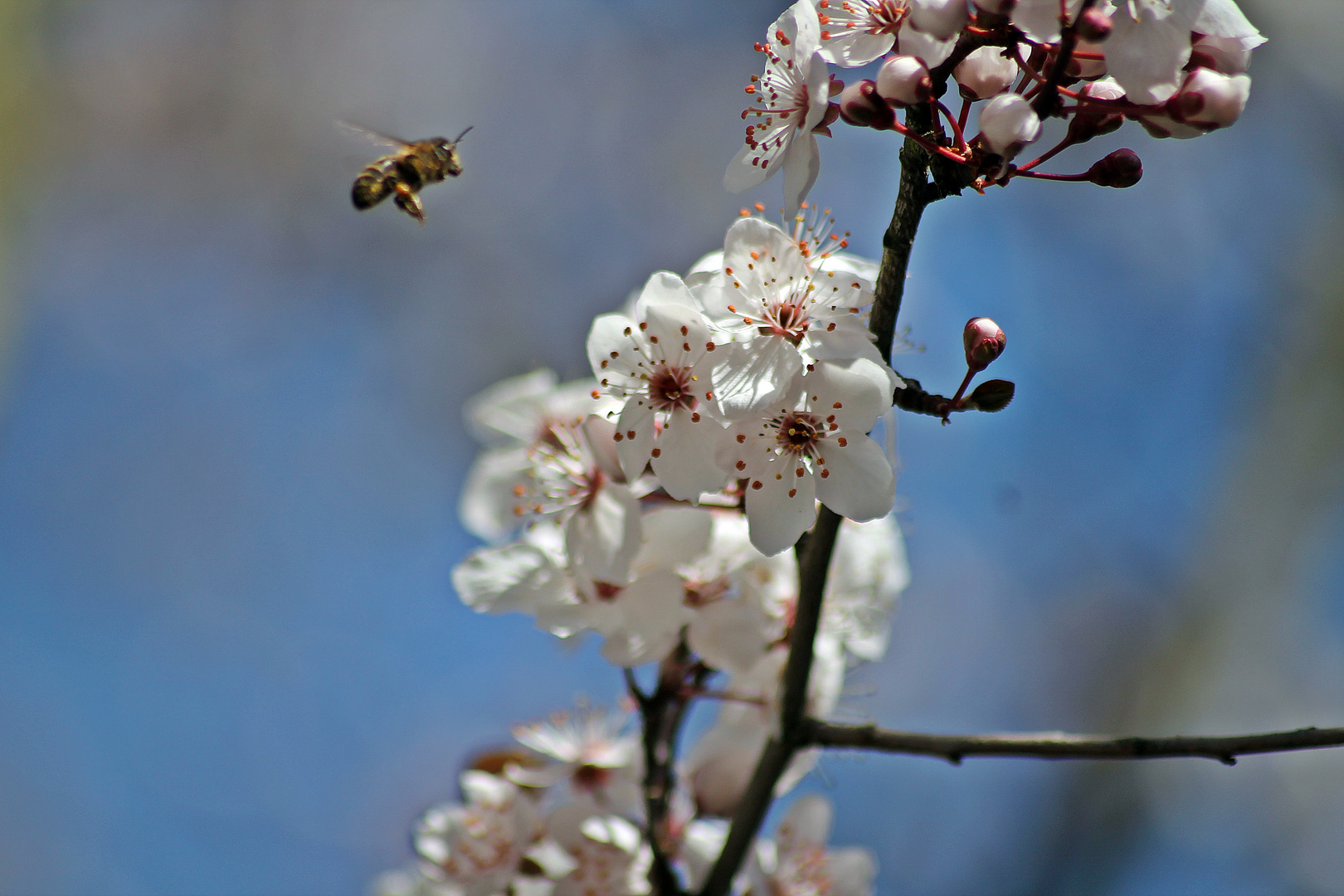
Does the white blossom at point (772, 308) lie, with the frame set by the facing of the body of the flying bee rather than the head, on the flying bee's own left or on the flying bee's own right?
on the flying bee's own right

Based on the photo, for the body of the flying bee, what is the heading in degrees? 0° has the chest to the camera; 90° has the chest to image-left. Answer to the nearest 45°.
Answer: approximately 270°

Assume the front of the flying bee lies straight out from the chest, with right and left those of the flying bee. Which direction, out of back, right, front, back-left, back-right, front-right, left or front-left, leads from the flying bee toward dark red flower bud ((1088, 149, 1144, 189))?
front-right

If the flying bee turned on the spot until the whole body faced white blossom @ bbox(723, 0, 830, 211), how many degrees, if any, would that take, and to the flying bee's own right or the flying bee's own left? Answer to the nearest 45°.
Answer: approximately 45° to the flying bee's own right

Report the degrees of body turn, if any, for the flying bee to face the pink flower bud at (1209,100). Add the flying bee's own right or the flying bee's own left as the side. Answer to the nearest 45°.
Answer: approximately 45° to the flying bee's own right
